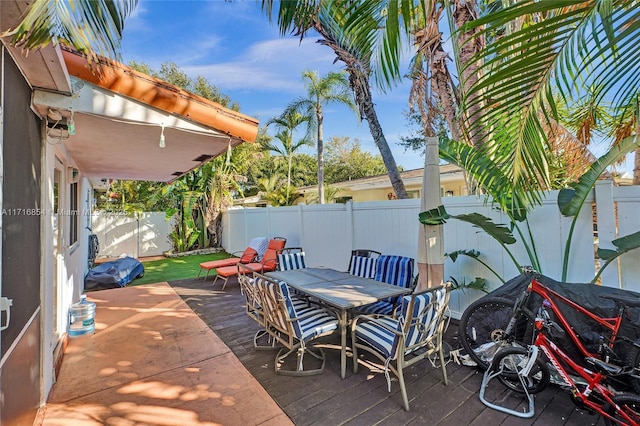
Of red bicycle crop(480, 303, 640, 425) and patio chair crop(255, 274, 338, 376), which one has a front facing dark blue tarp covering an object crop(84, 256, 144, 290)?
the red bicycle

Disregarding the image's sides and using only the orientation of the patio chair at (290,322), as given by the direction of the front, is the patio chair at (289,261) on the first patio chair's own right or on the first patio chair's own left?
on the first patio chair's own left

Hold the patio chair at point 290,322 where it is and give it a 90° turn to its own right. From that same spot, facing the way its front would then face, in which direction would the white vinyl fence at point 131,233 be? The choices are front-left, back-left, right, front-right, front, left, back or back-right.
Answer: back

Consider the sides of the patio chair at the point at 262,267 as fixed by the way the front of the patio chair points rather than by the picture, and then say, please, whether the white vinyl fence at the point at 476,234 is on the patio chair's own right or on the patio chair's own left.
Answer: on the patio chair's own left

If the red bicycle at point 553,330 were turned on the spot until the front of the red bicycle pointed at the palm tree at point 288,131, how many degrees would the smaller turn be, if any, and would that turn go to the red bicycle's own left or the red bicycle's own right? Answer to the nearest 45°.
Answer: approximately 45° to the red bicycle's own right

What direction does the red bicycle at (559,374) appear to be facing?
to the viewer's left

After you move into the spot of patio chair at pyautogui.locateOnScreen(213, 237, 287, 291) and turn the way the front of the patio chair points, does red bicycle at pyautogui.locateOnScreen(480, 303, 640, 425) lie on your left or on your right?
on your left

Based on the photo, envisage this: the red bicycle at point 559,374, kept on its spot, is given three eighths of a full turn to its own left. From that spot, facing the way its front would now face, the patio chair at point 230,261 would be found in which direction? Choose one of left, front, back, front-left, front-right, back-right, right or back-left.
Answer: back-right

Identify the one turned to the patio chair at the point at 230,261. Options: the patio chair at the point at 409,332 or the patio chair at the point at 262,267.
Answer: the patio chair at the point at 409,332

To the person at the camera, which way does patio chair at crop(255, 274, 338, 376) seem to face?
facing away from the viewer and to the right of the viewer

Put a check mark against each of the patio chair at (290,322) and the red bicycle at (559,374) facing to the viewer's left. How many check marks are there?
1

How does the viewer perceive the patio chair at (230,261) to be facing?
facing the viewer and to the left of the viewer
